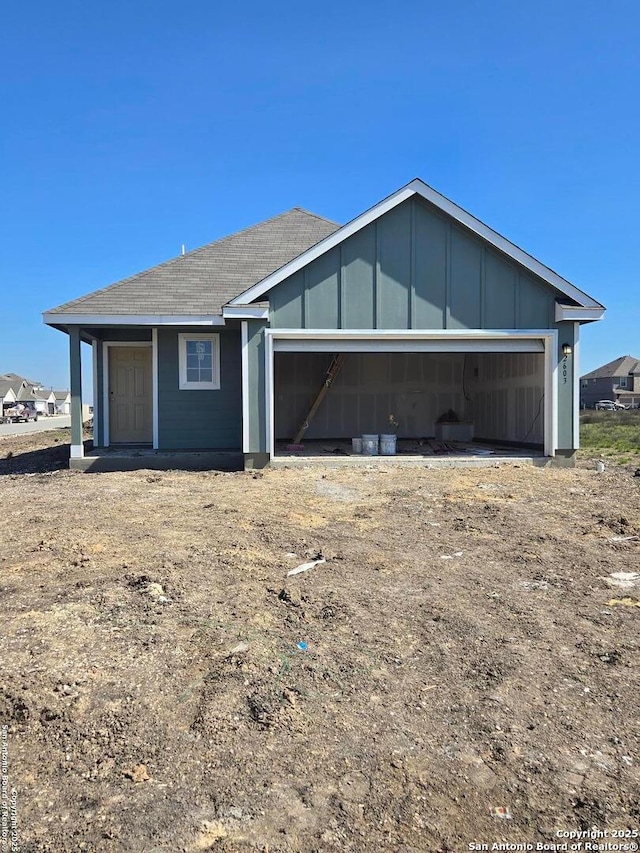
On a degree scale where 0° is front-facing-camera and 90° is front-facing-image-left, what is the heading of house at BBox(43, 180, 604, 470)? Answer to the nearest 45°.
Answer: approximately 0°
